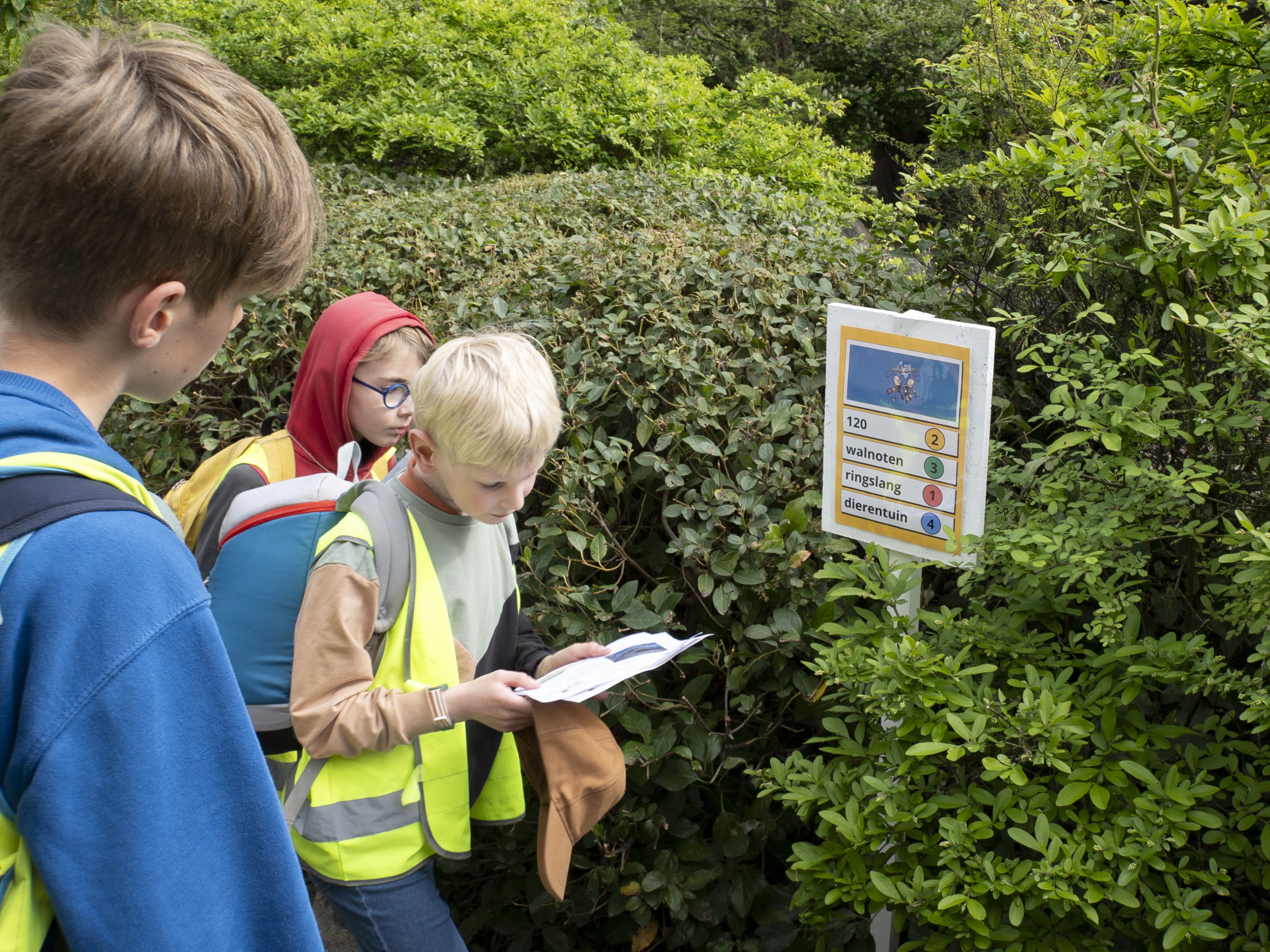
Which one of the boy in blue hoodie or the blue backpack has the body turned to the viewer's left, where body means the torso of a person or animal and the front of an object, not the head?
the blue backpack

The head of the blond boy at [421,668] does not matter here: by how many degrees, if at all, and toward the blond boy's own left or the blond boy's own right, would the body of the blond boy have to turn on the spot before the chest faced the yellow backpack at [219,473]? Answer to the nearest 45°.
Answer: approximately 180°

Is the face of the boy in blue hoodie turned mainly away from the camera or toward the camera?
away from the camera

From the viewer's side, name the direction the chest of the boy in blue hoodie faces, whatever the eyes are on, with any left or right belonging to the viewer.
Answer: facing away from the viewer and to the right of the viewer

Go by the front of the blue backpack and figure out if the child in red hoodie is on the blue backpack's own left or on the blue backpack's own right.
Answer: on the blue backpack's own right

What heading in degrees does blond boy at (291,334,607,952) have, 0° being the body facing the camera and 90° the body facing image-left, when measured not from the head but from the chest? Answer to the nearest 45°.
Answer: approximately 315°

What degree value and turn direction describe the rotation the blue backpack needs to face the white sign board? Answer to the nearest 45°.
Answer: approximately 180°

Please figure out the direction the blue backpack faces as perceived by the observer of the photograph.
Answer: facing to the left of the viewer
